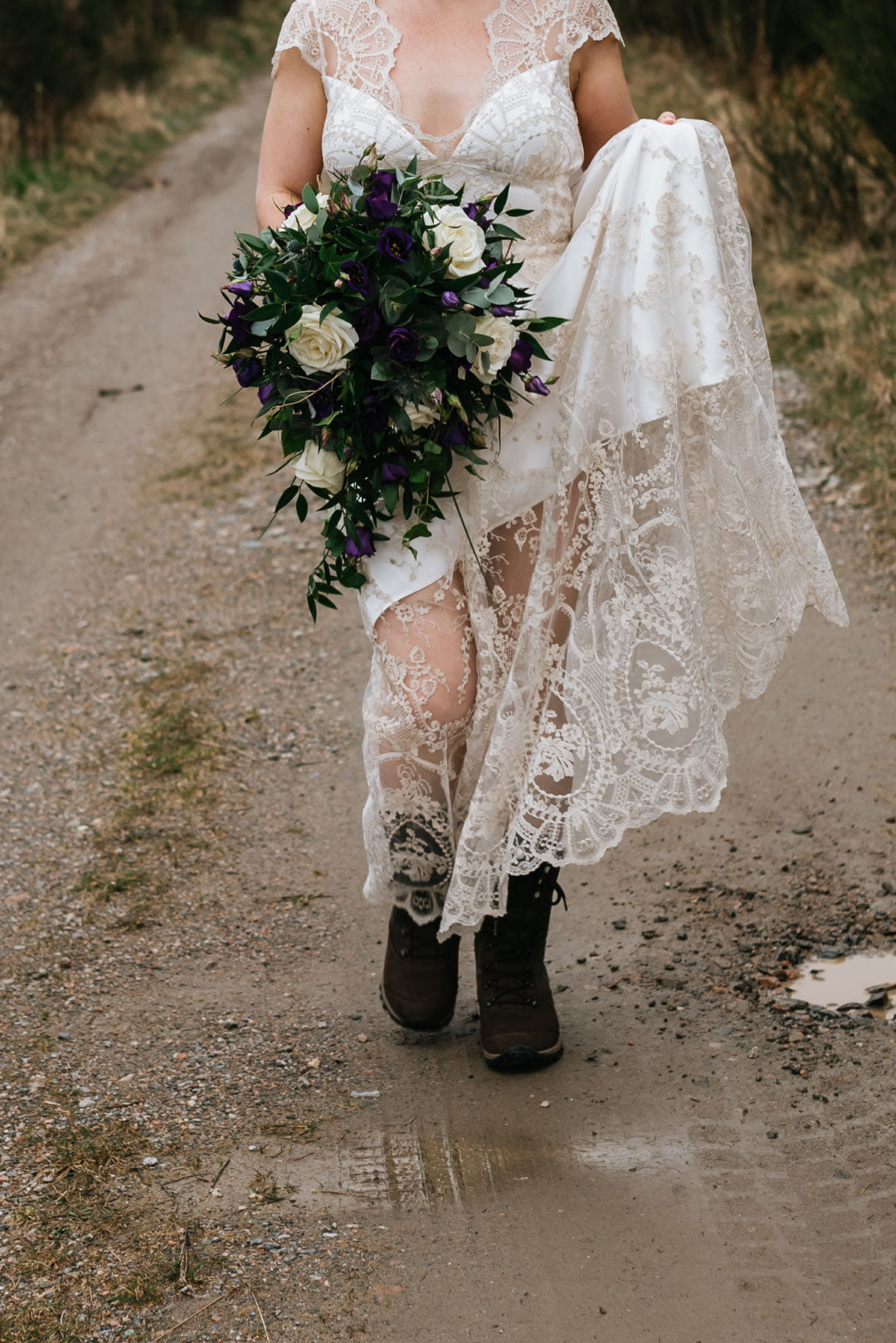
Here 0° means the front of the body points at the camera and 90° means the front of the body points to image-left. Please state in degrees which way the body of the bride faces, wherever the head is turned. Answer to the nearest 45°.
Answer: approximately 0°
